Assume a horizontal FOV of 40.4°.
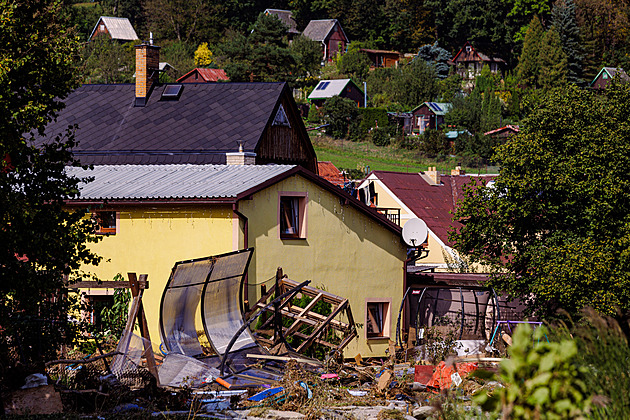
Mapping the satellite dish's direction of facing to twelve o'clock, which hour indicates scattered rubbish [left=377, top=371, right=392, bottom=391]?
The scattered rubbish is roughly at 12 o'clock from the satellite dish.

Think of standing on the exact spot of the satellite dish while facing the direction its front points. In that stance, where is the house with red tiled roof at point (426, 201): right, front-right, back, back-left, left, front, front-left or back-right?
back

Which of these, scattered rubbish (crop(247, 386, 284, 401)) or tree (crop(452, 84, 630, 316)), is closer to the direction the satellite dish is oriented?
the scattered rubbish

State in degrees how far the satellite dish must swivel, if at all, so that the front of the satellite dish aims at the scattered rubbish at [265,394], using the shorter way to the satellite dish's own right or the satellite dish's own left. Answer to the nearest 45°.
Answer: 0° — it already faces it

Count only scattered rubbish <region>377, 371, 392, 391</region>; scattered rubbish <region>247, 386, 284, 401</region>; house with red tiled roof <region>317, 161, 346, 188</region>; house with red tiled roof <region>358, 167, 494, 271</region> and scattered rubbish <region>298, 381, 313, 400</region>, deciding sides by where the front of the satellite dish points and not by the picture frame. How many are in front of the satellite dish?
3

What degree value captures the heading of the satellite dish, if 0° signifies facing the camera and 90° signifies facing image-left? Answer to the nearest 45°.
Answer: approximately 0°

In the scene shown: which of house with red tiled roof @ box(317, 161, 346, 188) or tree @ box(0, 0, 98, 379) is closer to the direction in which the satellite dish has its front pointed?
the tree

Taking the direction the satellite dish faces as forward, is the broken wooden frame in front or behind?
in front

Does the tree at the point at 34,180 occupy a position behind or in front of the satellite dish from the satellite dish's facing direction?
in front

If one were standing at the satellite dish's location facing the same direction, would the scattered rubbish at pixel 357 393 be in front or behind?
in front

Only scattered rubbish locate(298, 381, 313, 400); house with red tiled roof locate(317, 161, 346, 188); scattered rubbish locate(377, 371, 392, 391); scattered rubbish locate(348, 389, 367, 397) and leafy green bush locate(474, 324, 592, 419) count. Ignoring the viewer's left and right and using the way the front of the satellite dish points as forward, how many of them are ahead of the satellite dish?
4

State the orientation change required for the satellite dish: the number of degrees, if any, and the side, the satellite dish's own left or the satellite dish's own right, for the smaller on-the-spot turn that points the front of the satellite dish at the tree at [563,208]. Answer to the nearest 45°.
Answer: approximately 90° to the satellite dish's own left

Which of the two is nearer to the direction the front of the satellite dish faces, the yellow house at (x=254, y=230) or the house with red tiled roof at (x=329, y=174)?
the yellow house
